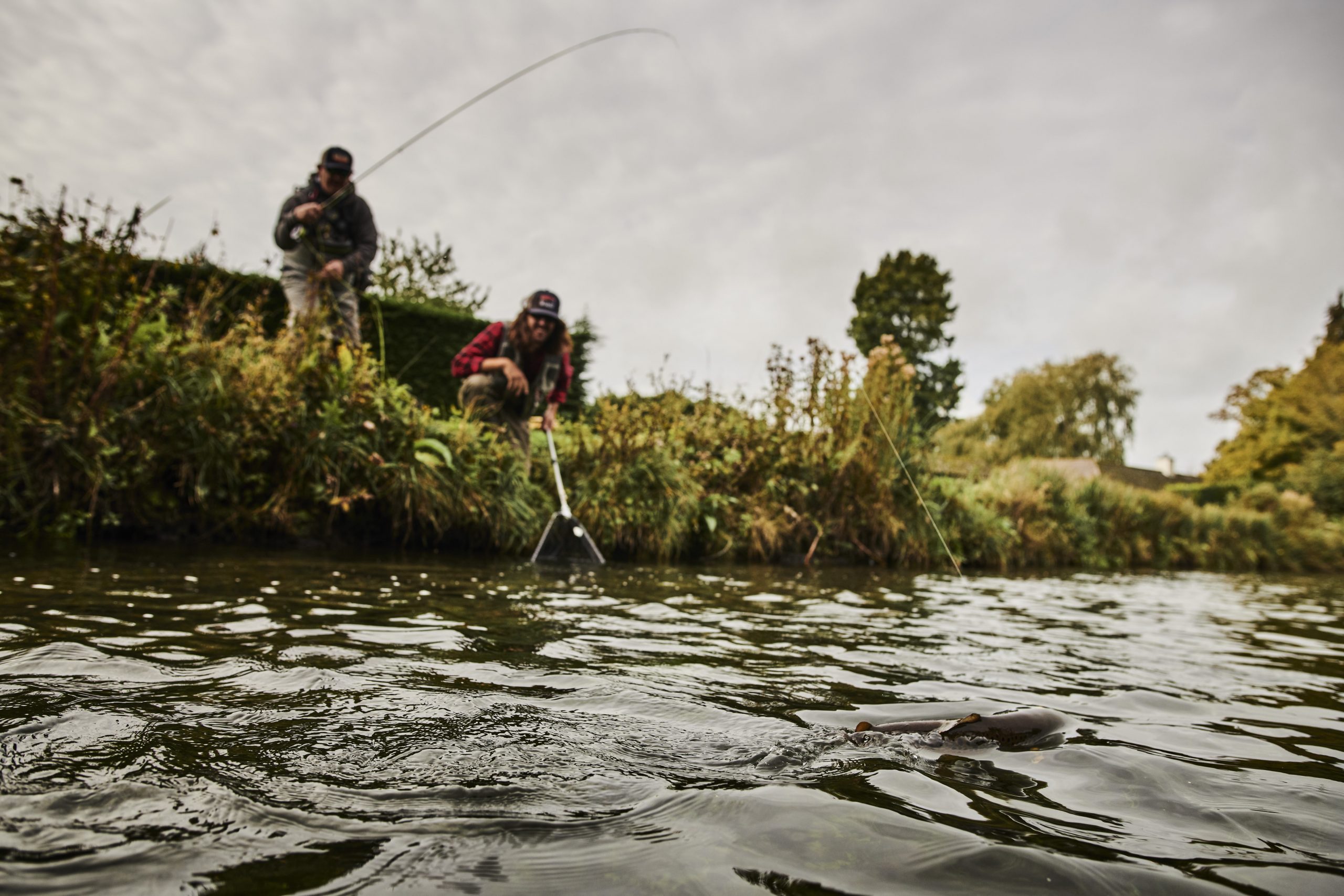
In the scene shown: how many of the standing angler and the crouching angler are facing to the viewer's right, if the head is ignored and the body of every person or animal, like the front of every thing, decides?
0

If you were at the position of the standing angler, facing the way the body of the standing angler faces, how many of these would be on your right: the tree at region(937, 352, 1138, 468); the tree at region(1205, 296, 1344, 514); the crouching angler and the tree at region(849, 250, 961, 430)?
0

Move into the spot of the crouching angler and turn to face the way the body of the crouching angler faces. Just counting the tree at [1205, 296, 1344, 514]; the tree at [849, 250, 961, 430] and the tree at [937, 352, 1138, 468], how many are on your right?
0

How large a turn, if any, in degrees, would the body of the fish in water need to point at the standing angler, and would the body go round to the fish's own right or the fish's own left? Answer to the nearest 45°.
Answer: approximately 135° to the fish's own left

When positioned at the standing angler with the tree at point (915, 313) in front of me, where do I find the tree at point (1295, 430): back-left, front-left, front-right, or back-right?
front-right

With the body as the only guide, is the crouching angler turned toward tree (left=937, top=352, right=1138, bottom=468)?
no

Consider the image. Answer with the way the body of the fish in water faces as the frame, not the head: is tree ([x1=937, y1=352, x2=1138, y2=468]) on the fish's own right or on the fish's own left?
on the fish's own left

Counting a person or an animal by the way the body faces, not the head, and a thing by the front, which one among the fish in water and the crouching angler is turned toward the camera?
the crouching angler

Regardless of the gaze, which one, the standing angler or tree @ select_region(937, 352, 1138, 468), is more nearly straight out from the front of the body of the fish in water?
the tree

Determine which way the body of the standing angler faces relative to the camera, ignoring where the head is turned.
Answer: toward the camera

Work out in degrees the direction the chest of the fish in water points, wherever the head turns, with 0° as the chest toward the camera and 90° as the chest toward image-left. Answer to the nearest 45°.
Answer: approximately 270°

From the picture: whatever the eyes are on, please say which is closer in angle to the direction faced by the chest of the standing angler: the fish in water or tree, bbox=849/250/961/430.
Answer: the fish in water

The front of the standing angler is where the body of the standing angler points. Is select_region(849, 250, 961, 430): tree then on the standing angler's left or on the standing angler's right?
on the standing angler's left

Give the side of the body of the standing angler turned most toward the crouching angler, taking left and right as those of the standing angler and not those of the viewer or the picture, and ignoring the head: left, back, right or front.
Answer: left

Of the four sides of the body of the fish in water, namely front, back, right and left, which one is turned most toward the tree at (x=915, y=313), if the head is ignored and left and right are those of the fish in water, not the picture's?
left

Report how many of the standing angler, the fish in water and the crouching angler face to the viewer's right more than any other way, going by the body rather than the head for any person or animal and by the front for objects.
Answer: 1

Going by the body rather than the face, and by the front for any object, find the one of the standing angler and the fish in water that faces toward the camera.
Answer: the standing angler
